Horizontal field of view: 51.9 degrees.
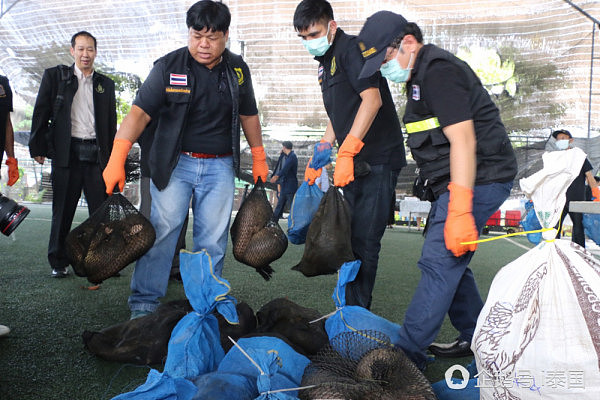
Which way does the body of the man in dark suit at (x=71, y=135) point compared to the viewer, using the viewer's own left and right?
facing the viewer

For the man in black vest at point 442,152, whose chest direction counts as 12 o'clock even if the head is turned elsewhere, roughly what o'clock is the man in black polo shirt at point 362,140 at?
The man in black polo shirt is roughly at 2 o'clock from the man in black vest.

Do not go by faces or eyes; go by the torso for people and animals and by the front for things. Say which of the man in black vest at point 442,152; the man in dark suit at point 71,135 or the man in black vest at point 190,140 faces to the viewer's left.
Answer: the man in black vest at point 442,152

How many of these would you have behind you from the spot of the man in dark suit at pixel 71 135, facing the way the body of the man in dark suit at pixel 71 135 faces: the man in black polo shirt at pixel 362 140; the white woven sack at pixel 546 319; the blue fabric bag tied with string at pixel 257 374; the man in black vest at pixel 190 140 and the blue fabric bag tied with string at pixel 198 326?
0

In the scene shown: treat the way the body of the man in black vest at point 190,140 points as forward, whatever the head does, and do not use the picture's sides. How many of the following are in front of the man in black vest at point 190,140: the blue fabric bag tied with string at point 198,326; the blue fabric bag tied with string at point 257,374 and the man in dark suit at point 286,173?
2

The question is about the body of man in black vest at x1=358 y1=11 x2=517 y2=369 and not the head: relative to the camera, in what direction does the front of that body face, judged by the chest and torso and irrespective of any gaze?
to the viewer's left

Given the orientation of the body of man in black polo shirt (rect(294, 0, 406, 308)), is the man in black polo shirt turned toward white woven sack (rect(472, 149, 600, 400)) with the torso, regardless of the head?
no

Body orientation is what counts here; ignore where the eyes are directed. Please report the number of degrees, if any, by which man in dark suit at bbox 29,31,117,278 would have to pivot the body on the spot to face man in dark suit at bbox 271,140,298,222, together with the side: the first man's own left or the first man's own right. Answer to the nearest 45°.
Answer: approximately 135° to the first man's own left

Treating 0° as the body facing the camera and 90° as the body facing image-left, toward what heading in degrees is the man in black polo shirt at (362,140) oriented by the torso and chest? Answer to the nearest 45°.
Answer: approximately 45°

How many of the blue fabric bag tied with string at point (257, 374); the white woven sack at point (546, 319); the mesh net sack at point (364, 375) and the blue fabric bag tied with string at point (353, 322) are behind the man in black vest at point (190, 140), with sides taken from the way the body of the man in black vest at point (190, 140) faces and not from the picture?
0

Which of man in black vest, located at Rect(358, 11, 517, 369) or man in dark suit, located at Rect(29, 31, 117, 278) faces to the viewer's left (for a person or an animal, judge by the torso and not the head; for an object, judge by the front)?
the man in black vest

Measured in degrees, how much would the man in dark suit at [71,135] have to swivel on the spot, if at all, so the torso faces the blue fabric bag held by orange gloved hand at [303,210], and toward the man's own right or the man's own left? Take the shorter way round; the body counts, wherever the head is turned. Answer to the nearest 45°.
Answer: approximately 45° to the man's own left

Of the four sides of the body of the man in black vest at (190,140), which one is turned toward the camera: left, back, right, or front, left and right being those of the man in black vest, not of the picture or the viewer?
front

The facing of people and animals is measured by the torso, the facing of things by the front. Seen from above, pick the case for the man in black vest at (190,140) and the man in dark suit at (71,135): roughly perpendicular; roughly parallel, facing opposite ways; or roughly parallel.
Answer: roughly parallel

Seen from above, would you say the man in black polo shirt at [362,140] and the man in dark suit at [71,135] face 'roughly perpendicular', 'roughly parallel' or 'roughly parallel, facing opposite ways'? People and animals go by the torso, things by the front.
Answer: roughly perpendicular
